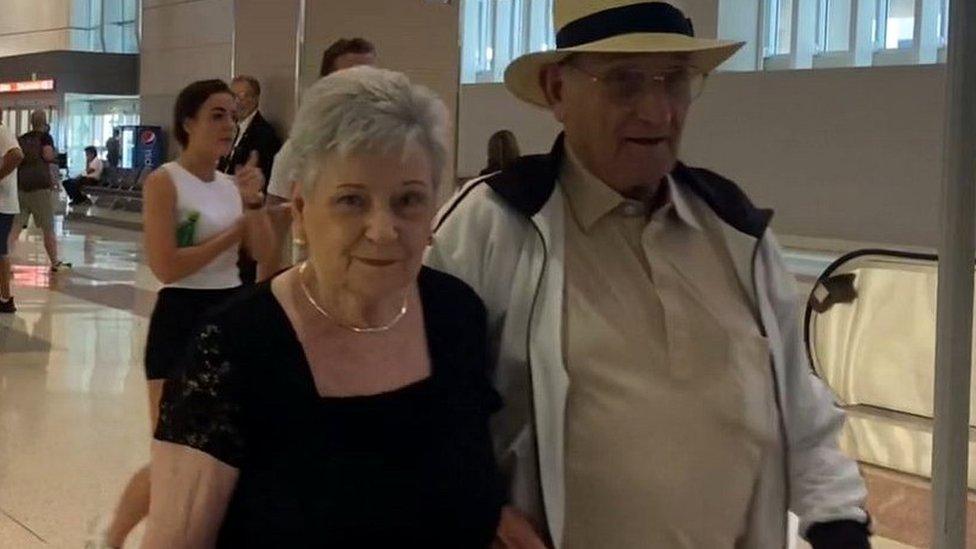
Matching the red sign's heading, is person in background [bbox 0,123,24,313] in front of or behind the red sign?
in front

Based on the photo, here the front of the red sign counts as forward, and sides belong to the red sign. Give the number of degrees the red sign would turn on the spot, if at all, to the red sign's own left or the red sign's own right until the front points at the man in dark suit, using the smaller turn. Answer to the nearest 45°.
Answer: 0° — it already faces them

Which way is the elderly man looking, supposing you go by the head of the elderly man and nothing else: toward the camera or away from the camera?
toward the camera

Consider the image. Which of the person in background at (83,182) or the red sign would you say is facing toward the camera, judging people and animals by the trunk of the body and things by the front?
the red sign

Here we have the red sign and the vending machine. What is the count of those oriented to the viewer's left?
0

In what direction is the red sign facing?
toward the camera

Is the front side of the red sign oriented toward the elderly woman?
yes

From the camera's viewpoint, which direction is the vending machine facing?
toward the camera

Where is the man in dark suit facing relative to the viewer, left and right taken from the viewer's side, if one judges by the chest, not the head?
facing the viewer and to the left of the viewer

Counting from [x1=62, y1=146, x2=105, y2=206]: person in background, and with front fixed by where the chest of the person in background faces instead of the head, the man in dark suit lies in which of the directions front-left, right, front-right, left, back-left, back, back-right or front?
left

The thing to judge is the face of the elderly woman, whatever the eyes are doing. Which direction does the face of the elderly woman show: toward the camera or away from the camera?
toward the camera

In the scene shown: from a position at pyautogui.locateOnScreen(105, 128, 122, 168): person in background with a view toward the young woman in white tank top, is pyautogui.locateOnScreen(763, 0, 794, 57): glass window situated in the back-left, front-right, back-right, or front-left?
front-left
